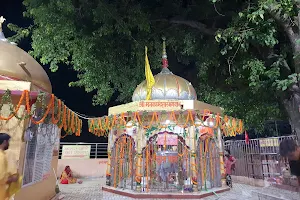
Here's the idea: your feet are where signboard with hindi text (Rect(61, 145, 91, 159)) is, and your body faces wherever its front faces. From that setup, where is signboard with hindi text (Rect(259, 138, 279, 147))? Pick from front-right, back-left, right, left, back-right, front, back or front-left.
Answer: front-left

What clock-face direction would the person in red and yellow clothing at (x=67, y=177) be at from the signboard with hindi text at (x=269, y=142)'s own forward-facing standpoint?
The person in red and yellow clothing is roughly at 3 o'clock from the signboard with hindi text.

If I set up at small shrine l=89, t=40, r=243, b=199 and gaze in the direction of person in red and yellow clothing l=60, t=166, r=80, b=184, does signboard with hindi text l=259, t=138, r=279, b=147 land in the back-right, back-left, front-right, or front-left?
back-right

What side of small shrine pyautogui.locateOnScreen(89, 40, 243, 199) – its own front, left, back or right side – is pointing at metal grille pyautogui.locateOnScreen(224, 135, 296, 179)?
left

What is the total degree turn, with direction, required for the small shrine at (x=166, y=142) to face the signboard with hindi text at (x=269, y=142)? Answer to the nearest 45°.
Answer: approximately 90° to its left

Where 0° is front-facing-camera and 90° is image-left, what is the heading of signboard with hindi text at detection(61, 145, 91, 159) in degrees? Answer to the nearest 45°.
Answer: approximately 0°

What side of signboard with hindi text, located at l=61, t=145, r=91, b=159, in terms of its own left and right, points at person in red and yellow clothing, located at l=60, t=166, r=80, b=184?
front

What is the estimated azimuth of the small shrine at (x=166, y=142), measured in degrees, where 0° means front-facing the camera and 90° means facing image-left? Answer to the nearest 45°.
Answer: approximately 0°

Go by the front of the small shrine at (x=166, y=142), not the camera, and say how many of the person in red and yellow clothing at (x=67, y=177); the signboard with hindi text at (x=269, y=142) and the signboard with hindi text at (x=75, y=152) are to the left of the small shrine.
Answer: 1

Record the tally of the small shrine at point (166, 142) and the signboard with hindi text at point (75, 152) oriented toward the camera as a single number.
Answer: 2

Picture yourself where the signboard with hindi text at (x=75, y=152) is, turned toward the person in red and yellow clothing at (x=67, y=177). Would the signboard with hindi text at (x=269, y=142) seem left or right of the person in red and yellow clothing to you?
left

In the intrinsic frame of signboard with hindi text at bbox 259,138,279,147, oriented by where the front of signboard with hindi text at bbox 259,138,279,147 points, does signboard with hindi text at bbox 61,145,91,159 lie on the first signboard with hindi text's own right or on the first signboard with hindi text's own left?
on the first signboard with hindi text's own right
